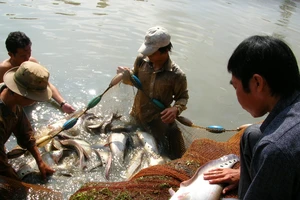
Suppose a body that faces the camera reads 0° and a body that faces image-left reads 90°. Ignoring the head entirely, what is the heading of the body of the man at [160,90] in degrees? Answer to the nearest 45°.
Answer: approximately 45°

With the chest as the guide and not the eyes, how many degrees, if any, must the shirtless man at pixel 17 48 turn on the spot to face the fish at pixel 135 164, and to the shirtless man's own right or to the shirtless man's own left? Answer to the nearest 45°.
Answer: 0° — they already face it

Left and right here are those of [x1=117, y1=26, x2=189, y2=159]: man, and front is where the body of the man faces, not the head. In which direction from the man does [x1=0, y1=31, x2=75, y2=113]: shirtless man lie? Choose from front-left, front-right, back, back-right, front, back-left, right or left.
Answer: front-right

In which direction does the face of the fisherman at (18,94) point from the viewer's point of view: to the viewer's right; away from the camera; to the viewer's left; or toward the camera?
to the viewer's right

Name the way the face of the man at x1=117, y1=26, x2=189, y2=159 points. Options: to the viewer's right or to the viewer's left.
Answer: to the viewer's left

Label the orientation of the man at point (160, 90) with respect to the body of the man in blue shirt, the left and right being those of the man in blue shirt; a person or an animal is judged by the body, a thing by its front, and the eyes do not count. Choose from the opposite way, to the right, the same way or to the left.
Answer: to the left

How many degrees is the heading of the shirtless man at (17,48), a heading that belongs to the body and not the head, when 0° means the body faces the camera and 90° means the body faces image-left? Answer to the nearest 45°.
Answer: approximately 315°

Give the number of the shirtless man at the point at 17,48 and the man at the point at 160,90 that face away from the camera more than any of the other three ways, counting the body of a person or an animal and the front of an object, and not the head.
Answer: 0

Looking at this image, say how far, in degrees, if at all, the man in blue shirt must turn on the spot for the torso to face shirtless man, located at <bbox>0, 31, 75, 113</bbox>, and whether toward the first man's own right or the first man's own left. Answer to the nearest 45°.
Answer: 0° — they already face them

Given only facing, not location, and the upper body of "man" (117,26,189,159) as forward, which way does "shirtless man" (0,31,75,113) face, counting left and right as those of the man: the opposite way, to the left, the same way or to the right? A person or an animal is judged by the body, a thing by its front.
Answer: to the left

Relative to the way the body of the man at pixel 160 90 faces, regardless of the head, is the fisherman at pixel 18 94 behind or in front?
in front

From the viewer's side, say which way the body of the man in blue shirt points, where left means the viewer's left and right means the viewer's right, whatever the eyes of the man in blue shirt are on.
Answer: facing away from the viewer and to the left of the viewer

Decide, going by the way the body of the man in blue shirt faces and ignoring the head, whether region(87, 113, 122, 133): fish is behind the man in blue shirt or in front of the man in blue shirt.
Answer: in front
